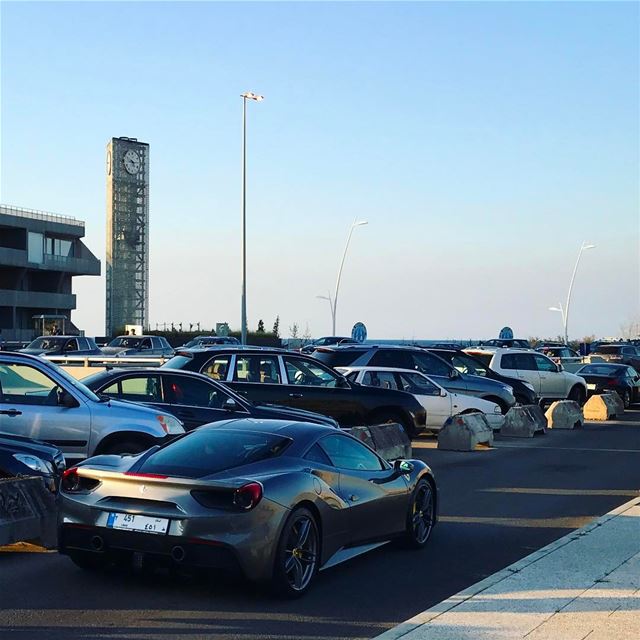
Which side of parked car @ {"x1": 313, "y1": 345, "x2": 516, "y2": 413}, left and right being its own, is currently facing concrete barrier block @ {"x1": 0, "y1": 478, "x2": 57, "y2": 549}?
right

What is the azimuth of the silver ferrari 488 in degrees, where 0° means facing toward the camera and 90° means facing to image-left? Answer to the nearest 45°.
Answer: approximately 225°

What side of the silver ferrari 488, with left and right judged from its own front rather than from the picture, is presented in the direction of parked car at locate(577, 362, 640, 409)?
front

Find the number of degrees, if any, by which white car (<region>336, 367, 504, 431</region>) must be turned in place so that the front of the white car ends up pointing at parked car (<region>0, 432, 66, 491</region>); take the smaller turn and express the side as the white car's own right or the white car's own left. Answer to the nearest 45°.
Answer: approximately 90° to the white car's own right

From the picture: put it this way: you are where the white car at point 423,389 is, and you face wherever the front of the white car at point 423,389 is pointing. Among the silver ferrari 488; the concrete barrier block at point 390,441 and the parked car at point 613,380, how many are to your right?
2

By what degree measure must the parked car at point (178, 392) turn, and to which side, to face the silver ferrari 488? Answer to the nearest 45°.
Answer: approximately 90° to its right

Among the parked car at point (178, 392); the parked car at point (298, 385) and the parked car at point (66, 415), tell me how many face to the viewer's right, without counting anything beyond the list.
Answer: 3

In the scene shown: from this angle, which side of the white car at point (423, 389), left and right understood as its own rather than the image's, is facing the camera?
right

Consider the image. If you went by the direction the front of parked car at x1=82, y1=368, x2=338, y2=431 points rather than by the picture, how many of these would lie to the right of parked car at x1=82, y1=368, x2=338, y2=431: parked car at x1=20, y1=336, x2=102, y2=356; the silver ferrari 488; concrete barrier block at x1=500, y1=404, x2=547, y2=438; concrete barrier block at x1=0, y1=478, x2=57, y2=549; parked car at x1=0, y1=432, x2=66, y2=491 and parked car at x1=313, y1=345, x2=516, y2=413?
3

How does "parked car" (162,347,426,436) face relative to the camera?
to the viewer's right

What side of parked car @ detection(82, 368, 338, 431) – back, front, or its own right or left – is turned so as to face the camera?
right

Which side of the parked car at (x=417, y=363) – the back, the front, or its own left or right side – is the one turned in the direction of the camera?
right

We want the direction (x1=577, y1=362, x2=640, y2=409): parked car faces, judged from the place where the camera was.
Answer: facing away from the viewer and to the right of the viewer

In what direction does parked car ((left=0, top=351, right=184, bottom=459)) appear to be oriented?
to the viewer's right
